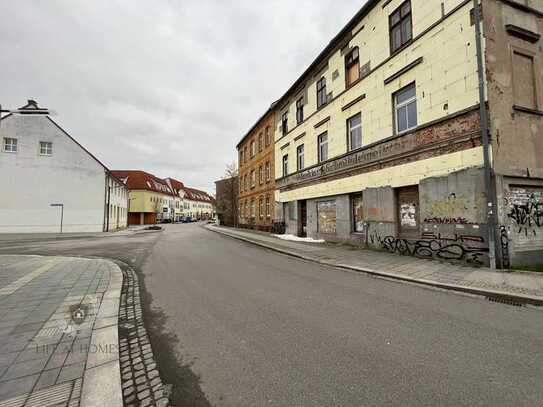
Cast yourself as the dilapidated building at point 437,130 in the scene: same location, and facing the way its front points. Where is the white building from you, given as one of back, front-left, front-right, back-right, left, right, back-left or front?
front-right

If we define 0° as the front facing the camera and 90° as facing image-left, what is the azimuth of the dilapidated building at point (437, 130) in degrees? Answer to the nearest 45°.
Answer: approximately 45°
